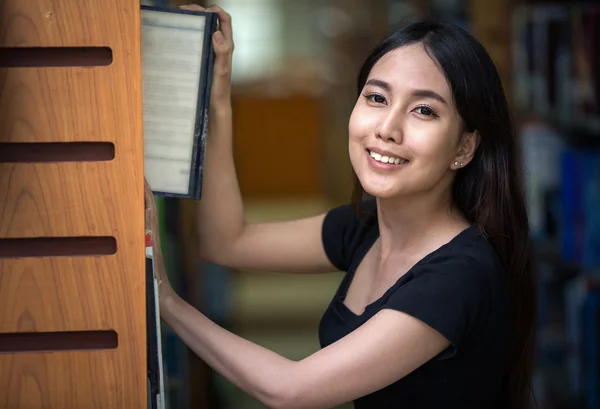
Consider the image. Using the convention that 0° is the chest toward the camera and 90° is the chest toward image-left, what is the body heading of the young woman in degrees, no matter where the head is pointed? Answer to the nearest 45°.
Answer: approximately 45°

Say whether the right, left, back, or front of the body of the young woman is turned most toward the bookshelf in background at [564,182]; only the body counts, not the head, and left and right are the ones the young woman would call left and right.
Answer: back
